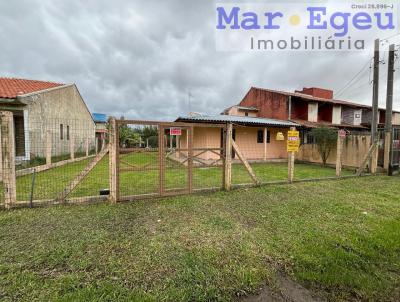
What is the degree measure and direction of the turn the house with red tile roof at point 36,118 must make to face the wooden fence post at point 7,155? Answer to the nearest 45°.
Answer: approximately 45° to its left

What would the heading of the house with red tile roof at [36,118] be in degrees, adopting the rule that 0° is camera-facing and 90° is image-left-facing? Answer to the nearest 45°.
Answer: approximately 45°

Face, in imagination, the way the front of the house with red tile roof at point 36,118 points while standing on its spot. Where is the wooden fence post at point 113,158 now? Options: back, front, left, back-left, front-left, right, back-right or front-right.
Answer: front-left

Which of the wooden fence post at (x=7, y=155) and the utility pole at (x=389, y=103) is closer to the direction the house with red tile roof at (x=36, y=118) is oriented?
the wooden fence post

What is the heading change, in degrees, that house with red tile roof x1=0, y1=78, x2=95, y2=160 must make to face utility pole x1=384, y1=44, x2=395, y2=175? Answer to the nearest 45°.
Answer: approximately 90° to its left

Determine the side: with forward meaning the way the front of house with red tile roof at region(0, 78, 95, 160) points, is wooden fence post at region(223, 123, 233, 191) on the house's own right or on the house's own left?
on the house's own left

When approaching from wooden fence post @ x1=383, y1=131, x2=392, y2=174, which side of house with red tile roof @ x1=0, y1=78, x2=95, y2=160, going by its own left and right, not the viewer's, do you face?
left
